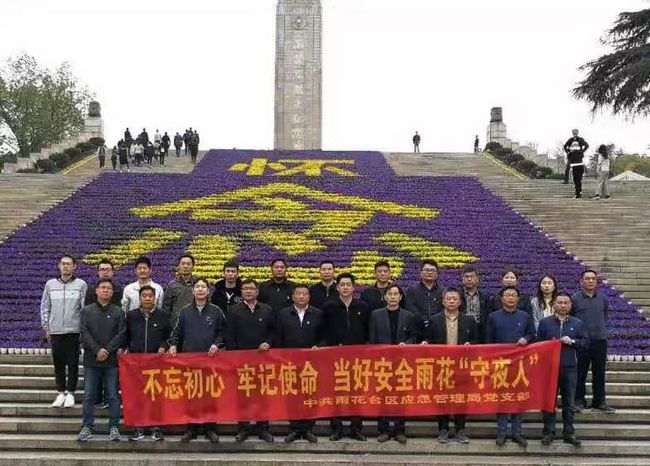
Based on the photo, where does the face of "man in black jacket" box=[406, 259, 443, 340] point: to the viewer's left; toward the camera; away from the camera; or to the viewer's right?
toward the camera

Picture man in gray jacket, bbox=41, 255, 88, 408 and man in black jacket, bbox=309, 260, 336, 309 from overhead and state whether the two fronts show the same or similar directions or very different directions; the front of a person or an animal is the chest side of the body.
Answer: same or similar directions

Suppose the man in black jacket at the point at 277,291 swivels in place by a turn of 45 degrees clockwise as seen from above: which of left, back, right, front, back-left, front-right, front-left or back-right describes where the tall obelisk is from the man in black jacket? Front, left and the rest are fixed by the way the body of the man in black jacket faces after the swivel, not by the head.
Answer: back-right

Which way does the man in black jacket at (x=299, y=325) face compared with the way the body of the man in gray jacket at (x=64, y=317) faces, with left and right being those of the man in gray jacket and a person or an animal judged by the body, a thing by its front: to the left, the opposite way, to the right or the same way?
the same way

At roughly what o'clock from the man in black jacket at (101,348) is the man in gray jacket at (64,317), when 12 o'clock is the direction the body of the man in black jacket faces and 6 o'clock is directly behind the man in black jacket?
The man in gray jacket is roughly at 5 o'clock from the man in black jacket.

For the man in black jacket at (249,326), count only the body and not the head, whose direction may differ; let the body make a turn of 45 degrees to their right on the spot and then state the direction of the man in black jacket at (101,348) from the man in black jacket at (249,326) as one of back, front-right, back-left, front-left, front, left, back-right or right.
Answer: front-right

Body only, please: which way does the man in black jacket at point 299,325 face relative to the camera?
toward the camera

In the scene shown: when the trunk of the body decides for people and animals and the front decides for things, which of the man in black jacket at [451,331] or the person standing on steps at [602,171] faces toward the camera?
the man in black jacket

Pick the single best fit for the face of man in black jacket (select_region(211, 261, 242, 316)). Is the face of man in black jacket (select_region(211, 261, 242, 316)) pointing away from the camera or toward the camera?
toward the camera

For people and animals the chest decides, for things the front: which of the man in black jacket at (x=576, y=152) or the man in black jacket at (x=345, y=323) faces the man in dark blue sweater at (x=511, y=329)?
the man in black jacket at (x=576, y=152)

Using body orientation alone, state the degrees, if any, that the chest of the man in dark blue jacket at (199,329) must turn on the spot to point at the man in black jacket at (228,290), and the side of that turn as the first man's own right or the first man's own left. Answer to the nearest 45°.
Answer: approximately 180°

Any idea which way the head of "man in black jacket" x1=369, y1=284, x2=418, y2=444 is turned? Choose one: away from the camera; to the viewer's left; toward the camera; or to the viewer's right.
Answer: toward the camera

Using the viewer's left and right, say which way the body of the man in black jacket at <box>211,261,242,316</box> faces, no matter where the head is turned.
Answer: facing the viewer

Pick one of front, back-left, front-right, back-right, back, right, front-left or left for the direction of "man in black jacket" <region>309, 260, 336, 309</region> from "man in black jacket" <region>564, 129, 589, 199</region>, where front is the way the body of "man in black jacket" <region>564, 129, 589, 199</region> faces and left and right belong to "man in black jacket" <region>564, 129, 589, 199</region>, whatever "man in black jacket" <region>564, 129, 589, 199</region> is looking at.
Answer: front

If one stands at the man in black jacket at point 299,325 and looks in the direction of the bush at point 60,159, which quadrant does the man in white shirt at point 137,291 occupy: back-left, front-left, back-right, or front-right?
front-left
